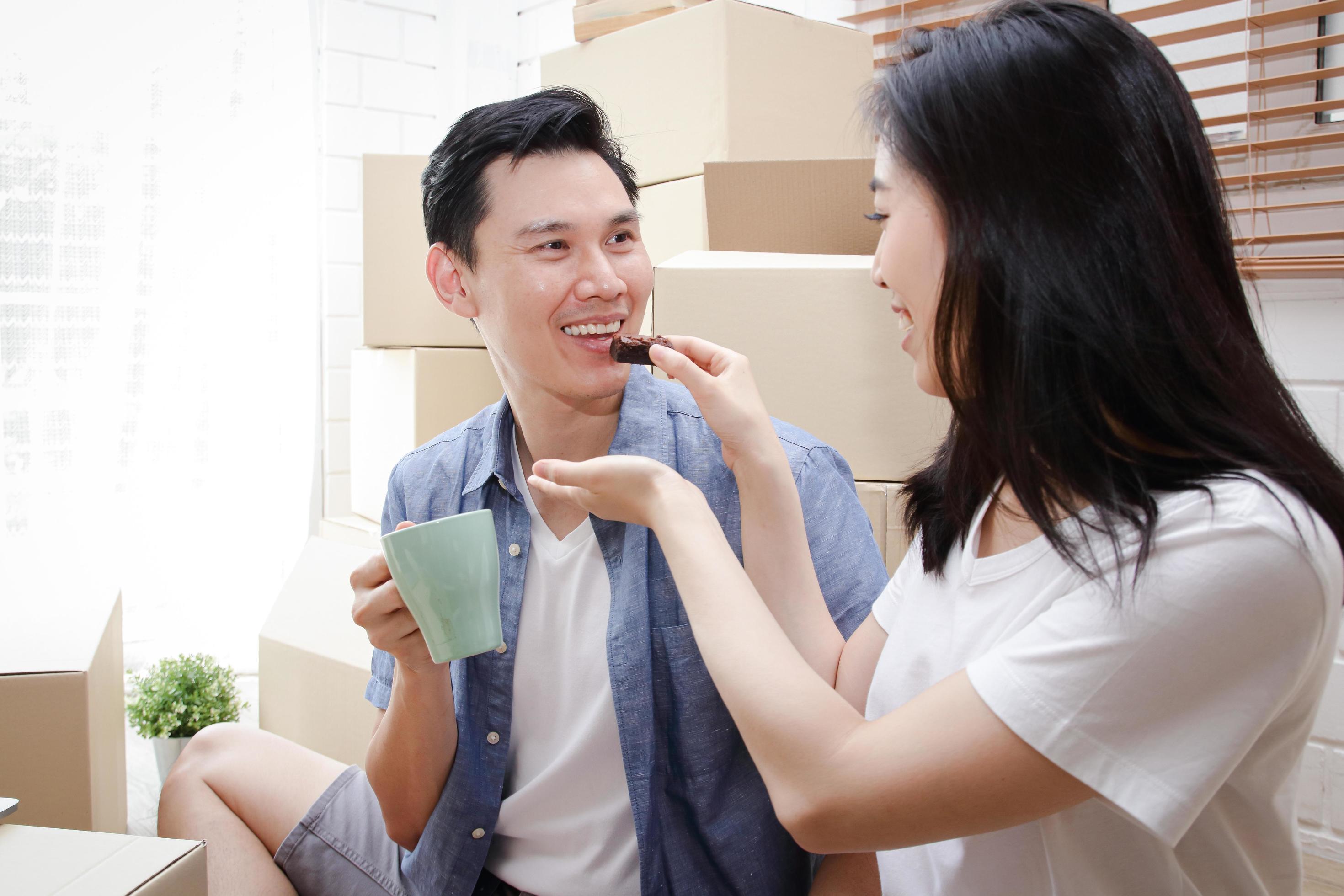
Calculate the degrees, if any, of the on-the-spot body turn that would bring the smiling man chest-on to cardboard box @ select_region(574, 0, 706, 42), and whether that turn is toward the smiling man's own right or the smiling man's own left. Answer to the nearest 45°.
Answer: approximately 180°

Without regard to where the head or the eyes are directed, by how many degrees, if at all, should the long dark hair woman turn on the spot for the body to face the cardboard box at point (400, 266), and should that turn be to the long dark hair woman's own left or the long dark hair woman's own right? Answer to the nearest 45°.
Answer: approximately 45° to the long dark hair woman's own right

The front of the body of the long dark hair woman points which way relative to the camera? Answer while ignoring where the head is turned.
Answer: to the viewer's left

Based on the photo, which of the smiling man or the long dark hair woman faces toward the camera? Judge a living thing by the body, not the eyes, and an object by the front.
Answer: the smiling man

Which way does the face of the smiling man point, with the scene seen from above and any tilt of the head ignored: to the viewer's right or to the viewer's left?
to the viewer's right

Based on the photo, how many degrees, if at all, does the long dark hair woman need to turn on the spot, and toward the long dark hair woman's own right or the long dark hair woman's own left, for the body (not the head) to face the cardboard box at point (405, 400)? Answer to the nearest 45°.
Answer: approximately 45° to the long dark hair woman's own right

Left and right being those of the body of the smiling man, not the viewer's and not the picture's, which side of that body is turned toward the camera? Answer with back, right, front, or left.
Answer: front

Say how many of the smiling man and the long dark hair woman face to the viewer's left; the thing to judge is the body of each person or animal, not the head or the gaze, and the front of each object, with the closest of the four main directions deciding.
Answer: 1

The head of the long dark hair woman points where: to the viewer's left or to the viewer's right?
to the viewer's left

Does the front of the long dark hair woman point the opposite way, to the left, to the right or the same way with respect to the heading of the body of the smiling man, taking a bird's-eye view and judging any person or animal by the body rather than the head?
to the right

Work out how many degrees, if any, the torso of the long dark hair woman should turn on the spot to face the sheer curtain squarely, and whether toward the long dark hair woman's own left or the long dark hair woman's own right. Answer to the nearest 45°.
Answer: approximately 45° to the long dark hair woman's own right

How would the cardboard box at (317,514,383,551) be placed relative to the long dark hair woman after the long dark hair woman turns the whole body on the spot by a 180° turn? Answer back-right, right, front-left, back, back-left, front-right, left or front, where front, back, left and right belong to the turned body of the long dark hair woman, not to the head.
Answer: back-left
